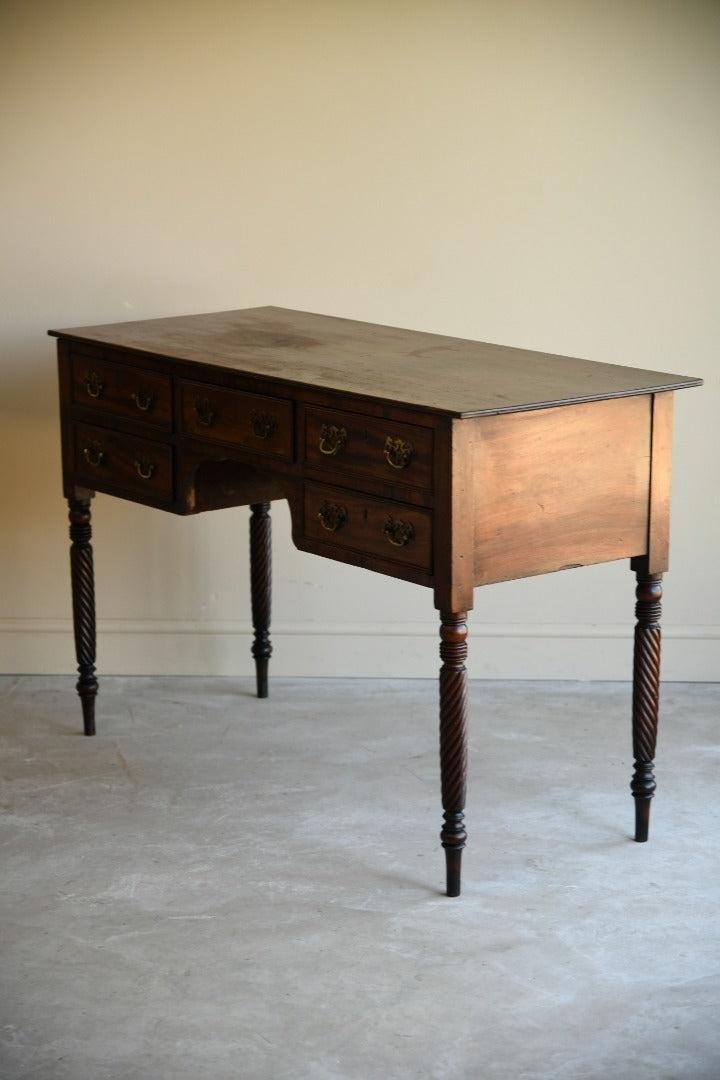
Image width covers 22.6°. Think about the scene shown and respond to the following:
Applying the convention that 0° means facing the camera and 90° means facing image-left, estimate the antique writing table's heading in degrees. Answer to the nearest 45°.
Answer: approximately 45°
